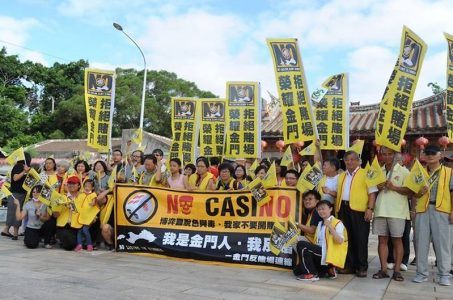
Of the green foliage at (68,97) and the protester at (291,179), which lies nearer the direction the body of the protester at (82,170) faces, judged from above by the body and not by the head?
the protester

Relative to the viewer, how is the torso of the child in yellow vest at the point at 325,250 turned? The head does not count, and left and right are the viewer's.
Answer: facing the viewer and to the left of the viewer

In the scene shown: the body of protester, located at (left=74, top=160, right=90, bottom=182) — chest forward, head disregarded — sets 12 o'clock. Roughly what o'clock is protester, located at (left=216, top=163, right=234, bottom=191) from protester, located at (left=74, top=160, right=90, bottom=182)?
protester, located at (left=216, top=163, right=234, bottom=191) is roughly at 10 o'clock from protester, located at (left=74, top=160, right=90, bottom=182).

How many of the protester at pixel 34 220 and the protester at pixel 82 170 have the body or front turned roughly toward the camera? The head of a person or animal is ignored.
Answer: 2

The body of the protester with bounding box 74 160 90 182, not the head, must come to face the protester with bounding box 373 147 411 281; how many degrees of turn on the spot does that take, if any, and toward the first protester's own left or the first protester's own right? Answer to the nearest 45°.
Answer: approximately 45° to the first protester's own left

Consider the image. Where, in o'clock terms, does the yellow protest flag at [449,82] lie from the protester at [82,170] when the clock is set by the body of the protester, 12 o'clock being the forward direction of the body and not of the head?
The yellow protest flag is roughly at 10 o'clock from the protester.

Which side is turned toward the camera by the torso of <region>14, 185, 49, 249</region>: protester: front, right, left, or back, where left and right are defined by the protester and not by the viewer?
front

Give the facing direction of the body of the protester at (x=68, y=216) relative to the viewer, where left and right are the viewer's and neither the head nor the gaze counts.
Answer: facing the viewer and to the right of the viewer

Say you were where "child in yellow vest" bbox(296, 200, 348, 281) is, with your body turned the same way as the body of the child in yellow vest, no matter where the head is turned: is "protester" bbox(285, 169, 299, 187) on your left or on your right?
on your right

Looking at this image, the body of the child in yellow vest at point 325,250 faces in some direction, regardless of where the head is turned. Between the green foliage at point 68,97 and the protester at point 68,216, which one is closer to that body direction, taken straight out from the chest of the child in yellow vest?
the protester

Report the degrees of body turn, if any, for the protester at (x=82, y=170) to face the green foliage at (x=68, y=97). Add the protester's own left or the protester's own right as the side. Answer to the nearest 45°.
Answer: approximately 180°

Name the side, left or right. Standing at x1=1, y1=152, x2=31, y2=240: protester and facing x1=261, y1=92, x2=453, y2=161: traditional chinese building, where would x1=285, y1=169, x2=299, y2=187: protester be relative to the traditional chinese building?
right

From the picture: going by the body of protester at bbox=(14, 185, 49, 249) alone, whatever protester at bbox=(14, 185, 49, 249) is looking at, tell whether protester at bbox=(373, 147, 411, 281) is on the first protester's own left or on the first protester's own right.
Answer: on the first protester's own left
